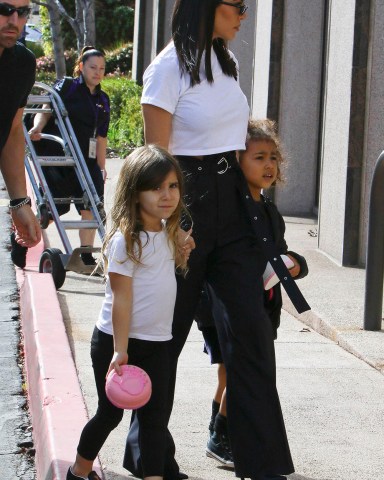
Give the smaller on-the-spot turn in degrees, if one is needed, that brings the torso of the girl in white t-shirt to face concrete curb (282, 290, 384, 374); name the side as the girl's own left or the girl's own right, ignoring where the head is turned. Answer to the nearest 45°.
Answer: approximately 90° to the girl's own left

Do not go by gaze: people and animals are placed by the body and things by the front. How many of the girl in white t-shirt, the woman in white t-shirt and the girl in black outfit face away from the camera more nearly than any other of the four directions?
0

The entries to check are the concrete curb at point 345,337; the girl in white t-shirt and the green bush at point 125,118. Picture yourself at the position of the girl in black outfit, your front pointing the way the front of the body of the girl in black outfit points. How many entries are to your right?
1

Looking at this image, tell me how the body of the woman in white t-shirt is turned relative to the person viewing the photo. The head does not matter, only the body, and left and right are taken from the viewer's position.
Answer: facing the viewer and to the right of the viewer

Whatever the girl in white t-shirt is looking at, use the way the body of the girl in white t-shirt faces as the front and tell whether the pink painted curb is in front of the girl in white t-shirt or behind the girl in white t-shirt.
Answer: behind

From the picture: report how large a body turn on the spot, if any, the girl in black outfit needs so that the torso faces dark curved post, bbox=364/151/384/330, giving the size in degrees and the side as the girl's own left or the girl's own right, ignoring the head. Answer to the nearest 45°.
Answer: approximately 135° to the girl's own left

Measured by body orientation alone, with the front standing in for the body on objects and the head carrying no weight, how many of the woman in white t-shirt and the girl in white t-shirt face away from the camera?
0

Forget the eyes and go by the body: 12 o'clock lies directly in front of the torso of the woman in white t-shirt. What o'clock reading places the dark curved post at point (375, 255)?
The dark curved post is roughly at 8 o'clock from the woman in white t-shirt.
